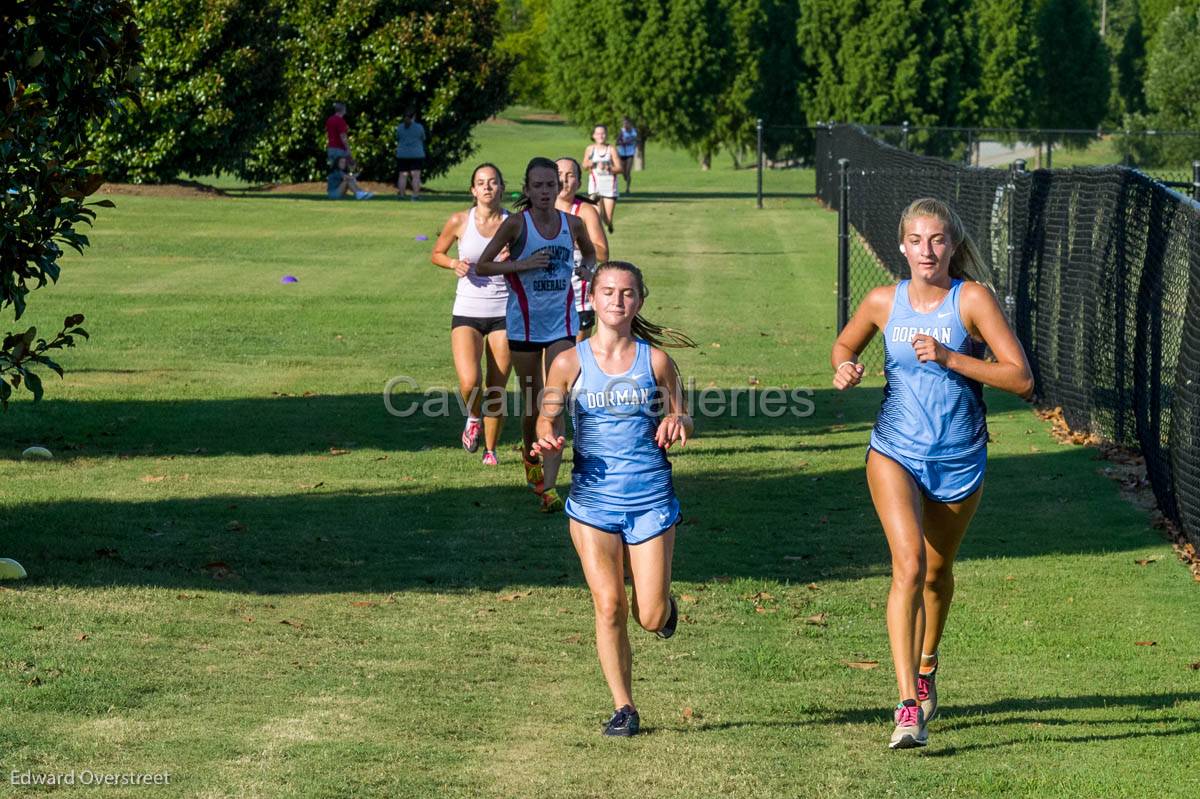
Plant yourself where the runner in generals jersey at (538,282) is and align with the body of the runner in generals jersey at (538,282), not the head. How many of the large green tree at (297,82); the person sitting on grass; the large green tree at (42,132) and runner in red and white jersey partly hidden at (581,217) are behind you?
3

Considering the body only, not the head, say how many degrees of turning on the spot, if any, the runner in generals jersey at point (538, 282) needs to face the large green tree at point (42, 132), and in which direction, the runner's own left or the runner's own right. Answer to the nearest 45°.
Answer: approximately 45° to the runner's own right

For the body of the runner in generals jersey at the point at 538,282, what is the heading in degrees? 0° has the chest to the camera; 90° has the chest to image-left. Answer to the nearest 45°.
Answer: approximately 0°

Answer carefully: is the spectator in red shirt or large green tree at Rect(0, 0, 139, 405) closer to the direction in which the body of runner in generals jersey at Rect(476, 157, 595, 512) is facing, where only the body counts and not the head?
the large green tree

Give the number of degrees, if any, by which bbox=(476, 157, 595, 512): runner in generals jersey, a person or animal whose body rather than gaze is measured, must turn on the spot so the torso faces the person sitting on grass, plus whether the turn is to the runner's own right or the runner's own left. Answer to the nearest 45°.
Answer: approximately 180°

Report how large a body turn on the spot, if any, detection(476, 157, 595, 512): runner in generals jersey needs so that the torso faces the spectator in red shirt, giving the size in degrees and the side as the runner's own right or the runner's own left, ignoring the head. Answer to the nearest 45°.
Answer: approximately 180°

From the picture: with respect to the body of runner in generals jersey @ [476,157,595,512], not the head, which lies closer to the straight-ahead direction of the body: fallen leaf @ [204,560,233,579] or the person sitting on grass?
the fallen leaf

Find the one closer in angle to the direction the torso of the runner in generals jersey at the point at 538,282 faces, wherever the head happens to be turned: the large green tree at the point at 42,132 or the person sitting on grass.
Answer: the large green tree

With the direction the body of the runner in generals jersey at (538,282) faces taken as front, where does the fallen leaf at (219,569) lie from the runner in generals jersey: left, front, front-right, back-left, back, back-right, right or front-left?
front-right
